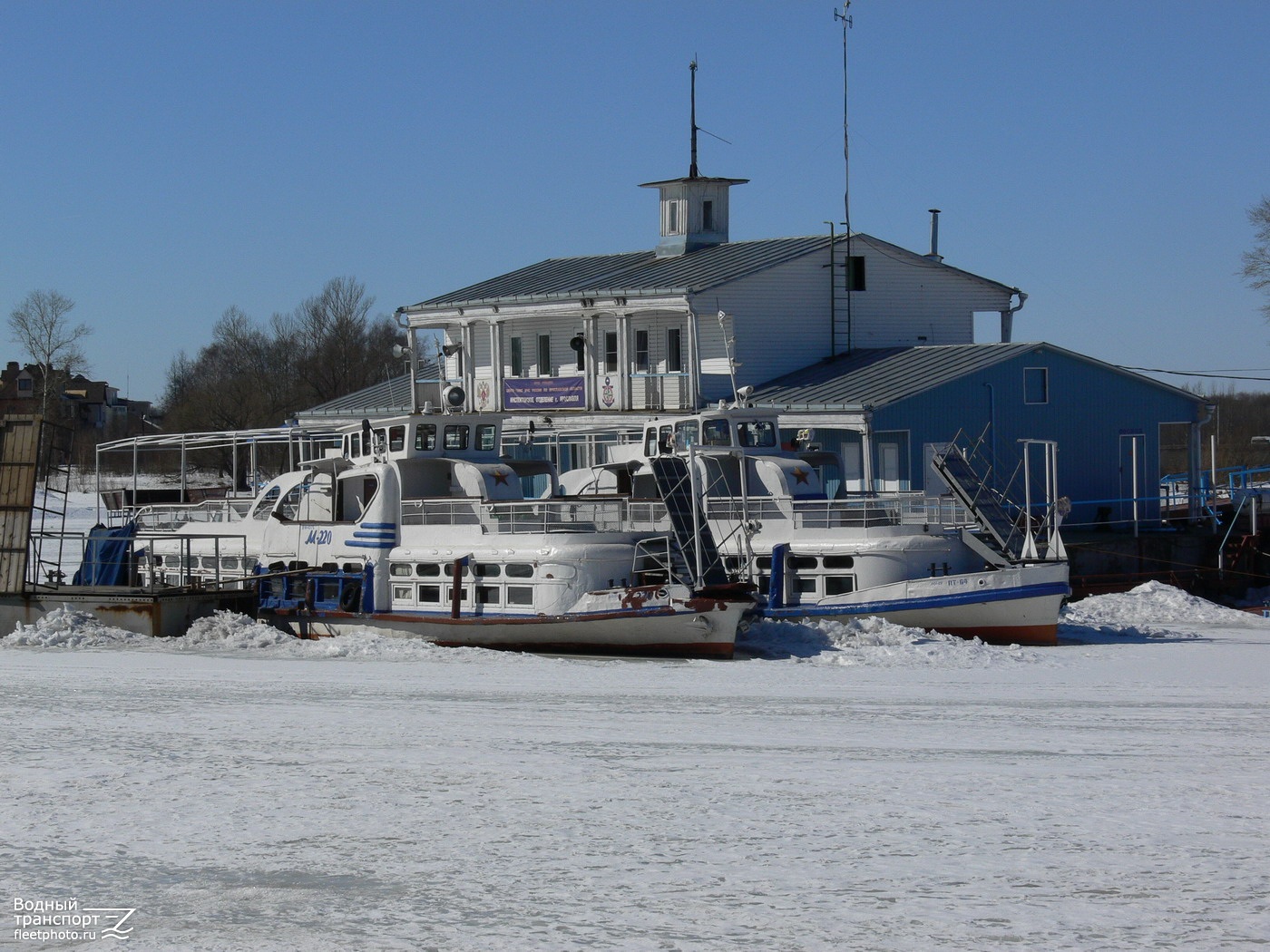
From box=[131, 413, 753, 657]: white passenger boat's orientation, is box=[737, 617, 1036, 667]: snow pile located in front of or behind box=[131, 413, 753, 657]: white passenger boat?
in front

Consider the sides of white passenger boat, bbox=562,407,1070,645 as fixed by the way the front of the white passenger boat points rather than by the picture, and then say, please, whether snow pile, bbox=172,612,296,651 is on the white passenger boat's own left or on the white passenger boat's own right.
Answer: on the white passenger boat's own right

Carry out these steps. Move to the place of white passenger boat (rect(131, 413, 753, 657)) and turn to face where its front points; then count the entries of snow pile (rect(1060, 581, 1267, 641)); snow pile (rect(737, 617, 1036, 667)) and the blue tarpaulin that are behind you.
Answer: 1

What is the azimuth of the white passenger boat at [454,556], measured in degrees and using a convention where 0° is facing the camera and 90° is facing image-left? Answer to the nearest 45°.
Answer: approximately 315°

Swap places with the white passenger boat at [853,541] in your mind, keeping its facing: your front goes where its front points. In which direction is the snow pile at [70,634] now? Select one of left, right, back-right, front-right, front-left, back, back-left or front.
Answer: back-right

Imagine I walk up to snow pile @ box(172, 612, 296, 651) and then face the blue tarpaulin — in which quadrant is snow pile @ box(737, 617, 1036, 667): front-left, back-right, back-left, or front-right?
back-right

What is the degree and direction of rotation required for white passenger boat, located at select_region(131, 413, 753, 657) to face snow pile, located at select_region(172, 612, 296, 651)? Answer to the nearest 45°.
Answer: approximately 135° to its right

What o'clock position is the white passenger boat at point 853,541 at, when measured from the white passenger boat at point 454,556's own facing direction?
the white passenger boat at point 853,541 is roughly at 11 o'clock from the white passenger boat at point 454,556.

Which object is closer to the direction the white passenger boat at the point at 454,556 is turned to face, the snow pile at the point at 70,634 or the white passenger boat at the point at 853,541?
the white passenger boat

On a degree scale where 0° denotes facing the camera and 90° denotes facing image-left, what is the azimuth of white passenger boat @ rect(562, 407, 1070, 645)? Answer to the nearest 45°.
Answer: approximately 315°

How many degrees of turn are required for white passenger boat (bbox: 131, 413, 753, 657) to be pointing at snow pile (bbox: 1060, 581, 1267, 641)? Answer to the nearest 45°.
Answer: approximately 45° to its left
